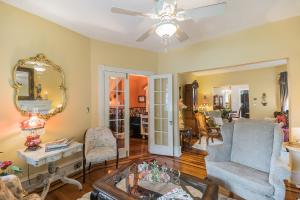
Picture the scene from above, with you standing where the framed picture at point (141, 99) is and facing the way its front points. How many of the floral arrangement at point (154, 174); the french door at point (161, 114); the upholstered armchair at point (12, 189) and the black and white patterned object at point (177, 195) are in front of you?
4

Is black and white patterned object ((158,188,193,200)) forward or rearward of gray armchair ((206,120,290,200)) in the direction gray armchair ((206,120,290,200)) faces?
forward

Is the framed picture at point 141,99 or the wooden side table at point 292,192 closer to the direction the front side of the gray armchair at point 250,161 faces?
the framed picture

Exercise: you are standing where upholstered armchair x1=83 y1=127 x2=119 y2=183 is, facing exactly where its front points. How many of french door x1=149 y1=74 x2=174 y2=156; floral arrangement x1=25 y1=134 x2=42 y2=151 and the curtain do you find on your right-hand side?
1

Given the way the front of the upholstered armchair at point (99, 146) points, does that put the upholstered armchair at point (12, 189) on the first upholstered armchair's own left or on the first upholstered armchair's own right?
on the first upholstered armchair's own right

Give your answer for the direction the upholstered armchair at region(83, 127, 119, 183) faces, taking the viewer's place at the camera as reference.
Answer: facing the viewer and to the right of the viewer

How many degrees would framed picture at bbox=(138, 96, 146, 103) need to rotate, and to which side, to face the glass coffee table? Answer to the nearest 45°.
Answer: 0° — it already faces it

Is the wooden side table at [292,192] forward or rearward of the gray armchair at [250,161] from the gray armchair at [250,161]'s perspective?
rearward

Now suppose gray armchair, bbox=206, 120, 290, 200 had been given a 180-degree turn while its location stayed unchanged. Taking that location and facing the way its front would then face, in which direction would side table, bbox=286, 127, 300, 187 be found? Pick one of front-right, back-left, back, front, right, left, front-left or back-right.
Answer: front

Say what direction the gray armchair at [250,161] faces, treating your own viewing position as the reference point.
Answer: facing the viewer and to the left of the viewer

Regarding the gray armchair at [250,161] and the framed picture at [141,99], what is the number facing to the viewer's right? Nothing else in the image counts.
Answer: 0

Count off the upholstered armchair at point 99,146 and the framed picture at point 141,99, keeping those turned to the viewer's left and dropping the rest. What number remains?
0

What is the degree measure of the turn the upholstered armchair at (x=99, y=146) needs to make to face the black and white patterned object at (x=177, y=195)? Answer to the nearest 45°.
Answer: approximately 45° to its right

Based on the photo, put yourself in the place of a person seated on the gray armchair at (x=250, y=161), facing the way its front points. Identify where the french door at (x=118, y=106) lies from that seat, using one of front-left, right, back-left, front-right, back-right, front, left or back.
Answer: front-right

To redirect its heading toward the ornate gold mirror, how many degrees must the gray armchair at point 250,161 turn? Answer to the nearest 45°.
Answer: approximately 45° to its right

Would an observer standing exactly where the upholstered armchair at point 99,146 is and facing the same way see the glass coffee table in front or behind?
in front

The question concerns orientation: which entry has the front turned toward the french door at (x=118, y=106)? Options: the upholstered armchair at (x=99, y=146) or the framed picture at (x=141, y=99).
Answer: the framed picture

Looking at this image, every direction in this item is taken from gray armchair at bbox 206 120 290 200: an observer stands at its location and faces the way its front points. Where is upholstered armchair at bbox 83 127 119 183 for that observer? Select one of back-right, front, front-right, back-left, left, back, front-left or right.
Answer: front-right

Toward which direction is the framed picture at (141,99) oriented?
toward the camera

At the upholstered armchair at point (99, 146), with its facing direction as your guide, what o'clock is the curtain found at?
The curtain is roughly at 10 o'clock from the upholstered armchair.

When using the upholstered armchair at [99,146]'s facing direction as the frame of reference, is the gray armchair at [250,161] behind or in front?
in front

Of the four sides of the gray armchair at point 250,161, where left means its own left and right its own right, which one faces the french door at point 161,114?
right
